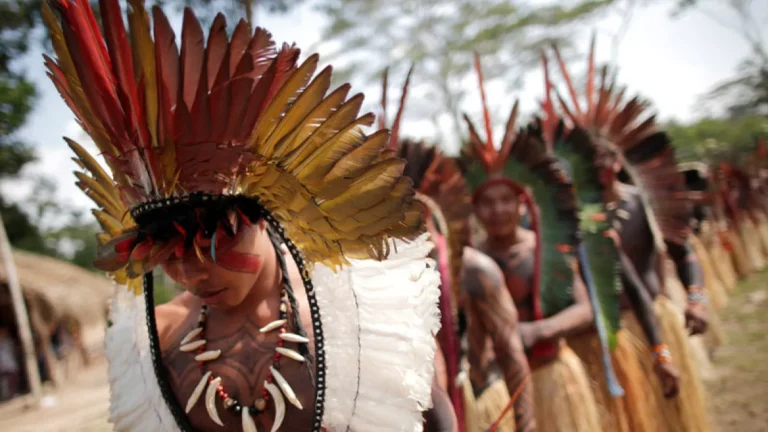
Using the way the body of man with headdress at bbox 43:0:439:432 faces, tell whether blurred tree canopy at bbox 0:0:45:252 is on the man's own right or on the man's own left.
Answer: on the man's own right

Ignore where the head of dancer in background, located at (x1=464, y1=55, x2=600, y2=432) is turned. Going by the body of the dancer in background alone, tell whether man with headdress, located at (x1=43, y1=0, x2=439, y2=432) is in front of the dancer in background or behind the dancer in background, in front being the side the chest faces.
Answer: in front

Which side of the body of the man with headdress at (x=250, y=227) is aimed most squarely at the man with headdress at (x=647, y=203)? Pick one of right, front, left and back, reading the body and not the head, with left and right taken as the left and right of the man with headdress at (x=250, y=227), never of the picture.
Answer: back

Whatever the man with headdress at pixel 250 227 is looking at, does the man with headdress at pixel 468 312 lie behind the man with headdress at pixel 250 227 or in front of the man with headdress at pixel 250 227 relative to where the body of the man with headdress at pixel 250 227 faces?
behind

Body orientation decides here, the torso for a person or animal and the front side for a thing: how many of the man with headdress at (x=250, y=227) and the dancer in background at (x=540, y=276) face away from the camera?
0

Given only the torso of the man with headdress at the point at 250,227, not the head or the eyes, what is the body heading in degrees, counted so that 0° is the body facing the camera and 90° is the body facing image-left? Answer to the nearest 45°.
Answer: approximately 45°

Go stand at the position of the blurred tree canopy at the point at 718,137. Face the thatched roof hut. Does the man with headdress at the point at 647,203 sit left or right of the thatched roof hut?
left

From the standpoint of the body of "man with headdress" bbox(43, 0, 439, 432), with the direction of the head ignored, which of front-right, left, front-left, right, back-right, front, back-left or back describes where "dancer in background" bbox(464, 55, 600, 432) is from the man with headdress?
back

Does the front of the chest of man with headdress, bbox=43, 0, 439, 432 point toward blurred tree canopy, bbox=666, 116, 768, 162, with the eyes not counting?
no

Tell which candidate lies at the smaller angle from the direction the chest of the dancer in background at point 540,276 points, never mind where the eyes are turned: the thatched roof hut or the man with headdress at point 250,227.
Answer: the man with headdress

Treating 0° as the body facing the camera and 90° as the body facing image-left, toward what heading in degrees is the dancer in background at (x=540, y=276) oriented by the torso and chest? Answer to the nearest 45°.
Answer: approximately 45°

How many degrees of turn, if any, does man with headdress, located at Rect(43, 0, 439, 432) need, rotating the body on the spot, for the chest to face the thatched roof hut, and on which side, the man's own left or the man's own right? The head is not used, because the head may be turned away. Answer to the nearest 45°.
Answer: approximately 135° to the man's own right

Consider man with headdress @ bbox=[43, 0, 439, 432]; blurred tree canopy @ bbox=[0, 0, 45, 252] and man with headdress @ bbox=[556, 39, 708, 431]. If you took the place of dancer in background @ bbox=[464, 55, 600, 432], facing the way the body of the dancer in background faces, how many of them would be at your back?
1

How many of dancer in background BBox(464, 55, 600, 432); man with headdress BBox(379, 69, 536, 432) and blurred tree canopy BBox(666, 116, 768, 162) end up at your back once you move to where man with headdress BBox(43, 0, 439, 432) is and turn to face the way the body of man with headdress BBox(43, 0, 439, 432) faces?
3

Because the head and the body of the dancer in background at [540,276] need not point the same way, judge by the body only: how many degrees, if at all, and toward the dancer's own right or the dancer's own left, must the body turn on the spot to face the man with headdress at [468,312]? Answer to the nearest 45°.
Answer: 0° — they already face them
